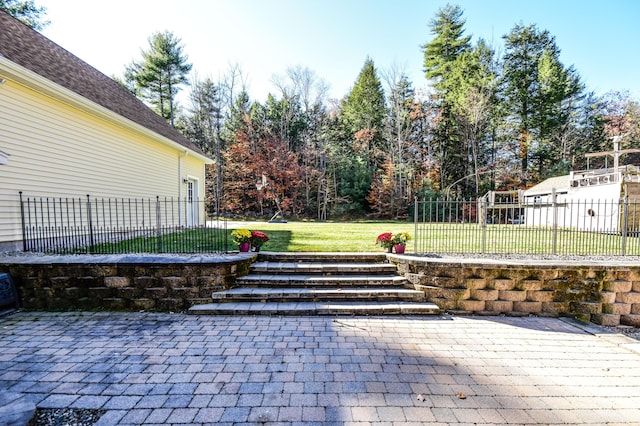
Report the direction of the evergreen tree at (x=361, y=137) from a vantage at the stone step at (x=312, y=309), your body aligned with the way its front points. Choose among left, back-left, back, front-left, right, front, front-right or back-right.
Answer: back

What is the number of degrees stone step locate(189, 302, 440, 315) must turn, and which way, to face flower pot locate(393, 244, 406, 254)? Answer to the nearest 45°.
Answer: approximately 135° to its left

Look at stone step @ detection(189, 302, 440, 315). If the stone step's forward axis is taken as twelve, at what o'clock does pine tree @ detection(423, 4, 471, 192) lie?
The pine tree is roughly at 7 o'clock from the stone step.

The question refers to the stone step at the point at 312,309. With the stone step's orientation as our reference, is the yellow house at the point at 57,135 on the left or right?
on its right

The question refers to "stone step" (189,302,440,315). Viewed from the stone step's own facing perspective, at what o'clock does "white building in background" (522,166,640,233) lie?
The white building in background is roughly at 8 o'clock from the stone step.

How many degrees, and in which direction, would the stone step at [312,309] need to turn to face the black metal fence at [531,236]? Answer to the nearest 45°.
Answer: approximately 135° to its left

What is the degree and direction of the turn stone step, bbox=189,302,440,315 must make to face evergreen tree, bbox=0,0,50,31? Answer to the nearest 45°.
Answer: approximately 135° to its right

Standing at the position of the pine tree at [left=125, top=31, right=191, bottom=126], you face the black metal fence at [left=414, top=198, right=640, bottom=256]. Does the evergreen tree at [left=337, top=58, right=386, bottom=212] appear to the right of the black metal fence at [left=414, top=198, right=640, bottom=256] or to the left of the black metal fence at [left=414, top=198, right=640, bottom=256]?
left

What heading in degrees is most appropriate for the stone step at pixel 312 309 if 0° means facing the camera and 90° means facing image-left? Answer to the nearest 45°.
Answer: approximately 0°

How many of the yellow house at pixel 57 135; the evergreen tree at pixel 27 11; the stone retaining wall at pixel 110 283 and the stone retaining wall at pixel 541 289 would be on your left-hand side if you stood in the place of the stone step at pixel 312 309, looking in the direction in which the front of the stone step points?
1

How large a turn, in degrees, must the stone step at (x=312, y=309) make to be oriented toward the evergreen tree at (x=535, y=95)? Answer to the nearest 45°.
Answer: approximately 135° to its left

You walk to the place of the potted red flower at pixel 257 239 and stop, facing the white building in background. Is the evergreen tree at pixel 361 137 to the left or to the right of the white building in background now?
left
